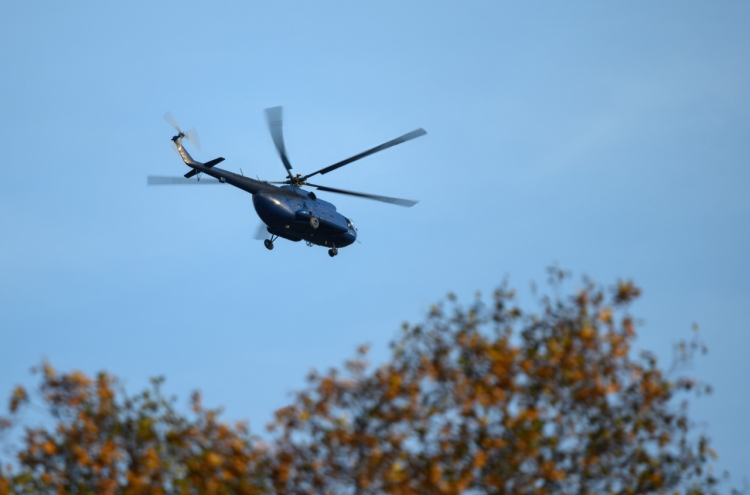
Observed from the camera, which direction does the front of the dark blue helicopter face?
facing away from the viewer and to the right of the viewer
